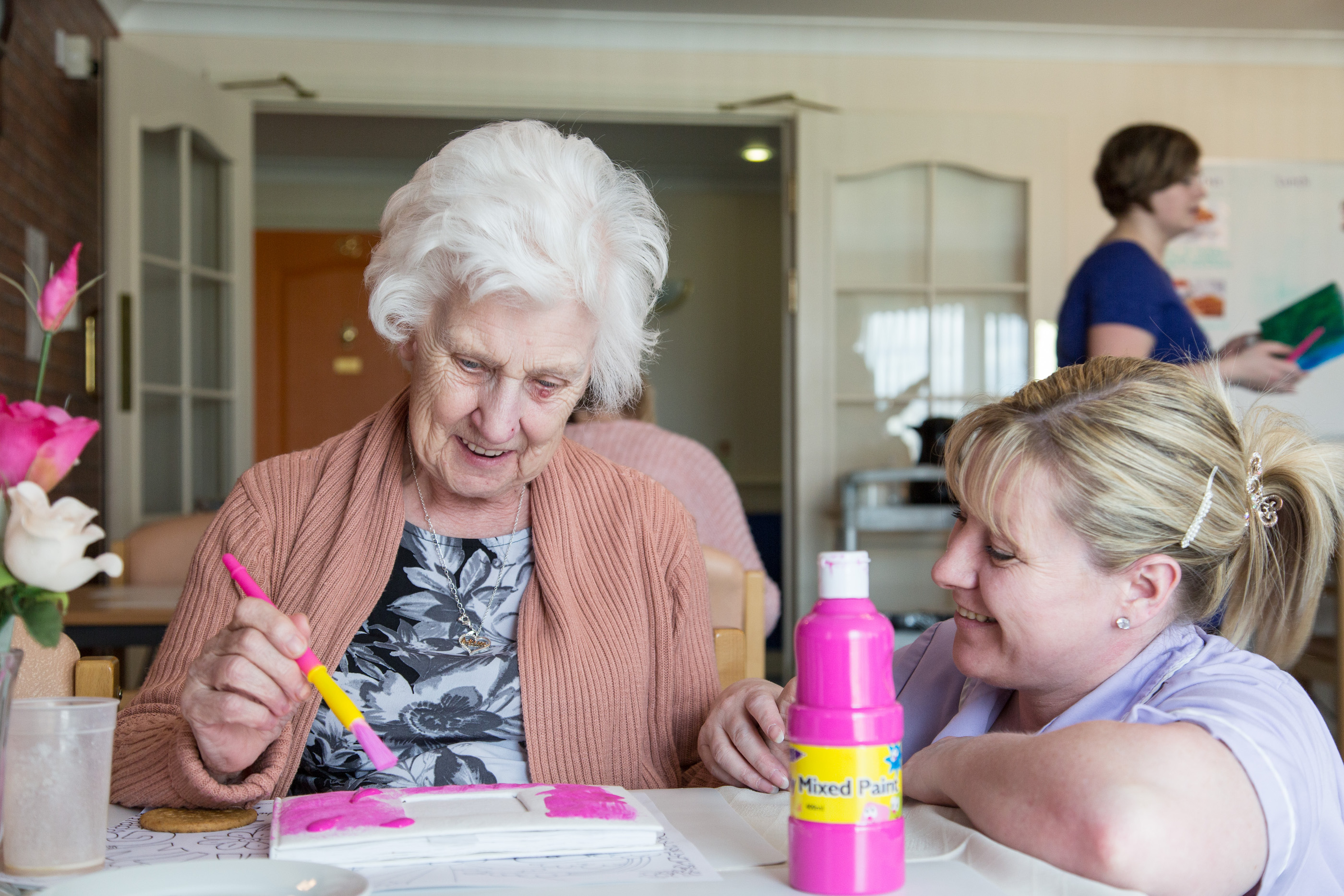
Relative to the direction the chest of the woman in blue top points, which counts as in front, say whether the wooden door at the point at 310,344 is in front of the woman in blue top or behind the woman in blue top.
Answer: behind

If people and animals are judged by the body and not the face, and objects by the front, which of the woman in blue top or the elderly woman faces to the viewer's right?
the woman in blue top

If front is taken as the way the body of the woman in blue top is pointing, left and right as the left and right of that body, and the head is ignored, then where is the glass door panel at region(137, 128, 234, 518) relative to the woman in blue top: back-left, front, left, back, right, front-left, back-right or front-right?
back

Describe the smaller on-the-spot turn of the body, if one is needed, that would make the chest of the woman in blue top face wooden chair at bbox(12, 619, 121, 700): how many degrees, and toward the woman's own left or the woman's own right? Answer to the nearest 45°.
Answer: approximately 135° to the woman's own right

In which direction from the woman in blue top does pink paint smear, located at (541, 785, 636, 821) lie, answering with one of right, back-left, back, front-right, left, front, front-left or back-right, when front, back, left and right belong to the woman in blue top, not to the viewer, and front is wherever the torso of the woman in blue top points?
right

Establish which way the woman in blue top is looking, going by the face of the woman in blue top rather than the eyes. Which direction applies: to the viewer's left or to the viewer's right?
to the viewer's right

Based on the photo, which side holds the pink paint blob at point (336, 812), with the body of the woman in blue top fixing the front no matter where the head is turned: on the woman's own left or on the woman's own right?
on the woman's own right

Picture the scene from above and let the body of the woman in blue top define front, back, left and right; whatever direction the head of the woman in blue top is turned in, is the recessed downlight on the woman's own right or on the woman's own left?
on the woman's own left

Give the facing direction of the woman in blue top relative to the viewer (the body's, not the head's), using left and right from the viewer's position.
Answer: facing to the right of the viewer

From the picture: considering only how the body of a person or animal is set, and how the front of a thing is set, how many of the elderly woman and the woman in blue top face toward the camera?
1

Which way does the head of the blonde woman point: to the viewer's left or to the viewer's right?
to the viewer's left

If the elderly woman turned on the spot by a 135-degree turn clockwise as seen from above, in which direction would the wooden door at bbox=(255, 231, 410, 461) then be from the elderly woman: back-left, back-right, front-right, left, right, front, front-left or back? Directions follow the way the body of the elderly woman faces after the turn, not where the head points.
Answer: front-right

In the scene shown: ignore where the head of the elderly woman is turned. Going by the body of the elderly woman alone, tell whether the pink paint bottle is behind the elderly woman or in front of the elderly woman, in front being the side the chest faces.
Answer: in front
